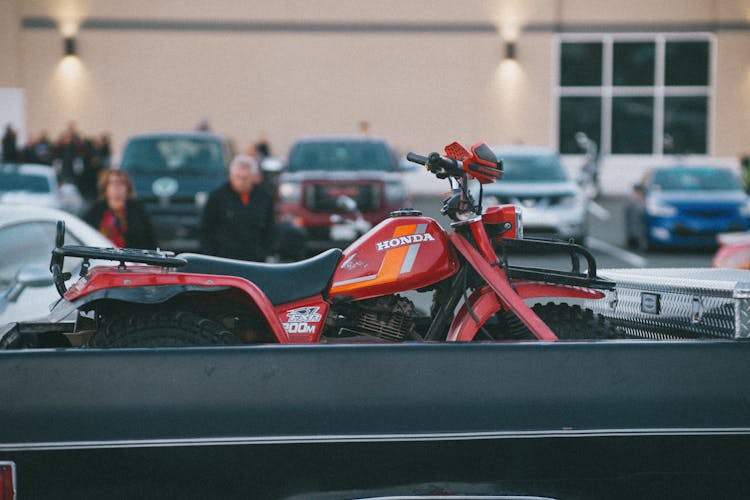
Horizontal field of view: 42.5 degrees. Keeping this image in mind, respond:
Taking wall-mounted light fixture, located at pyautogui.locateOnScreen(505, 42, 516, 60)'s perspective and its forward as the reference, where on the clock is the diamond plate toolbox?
The diamond plate toolbox is roughly at 12 o'clock from the wall-mounted light fixture.

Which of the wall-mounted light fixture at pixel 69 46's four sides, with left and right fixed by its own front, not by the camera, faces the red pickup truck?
front

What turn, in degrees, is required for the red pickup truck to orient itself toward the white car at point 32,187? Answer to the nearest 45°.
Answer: approximately 135° to its right

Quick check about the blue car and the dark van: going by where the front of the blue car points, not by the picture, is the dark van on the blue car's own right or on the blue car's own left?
on the blue car's own right

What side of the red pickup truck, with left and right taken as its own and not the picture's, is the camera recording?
front

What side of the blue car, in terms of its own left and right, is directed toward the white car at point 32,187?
right

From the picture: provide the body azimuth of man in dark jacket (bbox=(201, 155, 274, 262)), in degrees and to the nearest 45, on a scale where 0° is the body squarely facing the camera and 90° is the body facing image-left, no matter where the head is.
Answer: approximately 0°

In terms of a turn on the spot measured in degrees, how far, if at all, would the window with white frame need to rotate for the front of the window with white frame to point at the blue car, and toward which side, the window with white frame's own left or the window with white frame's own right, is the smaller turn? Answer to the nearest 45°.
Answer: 0° — it already faces it

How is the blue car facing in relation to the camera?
toward the camera

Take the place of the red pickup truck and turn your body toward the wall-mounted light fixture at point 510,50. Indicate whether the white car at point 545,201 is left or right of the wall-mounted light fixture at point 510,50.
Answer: right

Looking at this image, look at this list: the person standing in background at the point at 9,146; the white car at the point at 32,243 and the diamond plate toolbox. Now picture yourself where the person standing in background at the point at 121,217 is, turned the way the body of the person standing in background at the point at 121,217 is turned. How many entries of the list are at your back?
1

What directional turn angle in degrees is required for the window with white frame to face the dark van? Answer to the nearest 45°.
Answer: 0° — it already faces it

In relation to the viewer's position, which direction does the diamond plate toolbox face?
facing the viewer and to the left of the viewer

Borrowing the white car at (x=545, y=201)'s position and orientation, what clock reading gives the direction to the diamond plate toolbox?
The diamond plate toolbox is roughly at 12 o'clock from the white car.

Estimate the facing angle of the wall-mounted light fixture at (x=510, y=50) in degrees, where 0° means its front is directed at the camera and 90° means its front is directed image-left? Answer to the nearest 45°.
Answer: approximately 0°

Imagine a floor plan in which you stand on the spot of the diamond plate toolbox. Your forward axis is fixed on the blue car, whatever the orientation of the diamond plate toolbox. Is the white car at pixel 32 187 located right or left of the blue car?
left

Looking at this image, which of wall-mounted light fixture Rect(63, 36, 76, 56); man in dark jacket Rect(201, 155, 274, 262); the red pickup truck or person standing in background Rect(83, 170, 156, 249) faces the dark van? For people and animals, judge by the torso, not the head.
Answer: the wall-mounted light fixture

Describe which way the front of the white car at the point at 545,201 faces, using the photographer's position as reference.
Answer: facing the viewer

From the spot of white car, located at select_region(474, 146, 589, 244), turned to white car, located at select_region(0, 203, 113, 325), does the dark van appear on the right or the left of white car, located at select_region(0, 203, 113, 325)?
right
